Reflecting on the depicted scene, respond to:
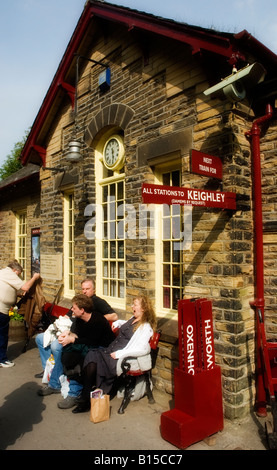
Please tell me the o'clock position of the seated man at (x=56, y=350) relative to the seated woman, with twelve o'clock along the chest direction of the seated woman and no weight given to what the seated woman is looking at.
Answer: The seated man is roughly at 3 o'clock from the seated woman.

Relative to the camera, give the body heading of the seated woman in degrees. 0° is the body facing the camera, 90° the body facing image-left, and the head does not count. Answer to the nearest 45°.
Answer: approximately 45°

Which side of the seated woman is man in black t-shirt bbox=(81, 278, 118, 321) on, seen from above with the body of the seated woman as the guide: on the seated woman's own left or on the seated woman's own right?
on the seated woman's own right

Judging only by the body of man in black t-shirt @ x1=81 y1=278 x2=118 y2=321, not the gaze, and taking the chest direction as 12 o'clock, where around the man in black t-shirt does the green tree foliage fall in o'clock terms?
The green tree foliage is roughly at 4 o'clock from the man in black t-shirt.

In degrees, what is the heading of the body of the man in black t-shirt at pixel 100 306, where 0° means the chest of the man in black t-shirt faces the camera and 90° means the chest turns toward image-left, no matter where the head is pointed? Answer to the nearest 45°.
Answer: approximately 45°

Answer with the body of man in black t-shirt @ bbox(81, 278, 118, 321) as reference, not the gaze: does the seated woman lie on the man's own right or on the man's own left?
on the man's own left

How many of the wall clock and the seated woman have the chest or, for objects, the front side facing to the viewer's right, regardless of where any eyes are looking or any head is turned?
0

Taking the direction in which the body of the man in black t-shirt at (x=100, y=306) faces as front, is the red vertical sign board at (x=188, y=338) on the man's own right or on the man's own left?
on the man's own left

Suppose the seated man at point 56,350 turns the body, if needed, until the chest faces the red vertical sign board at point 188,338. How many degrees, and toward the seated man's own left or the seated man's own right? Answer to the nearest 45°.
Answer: approximately 90° to the seated man's own left

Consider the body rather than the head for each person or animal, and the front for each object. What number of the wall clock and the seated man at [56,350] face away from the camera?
0
